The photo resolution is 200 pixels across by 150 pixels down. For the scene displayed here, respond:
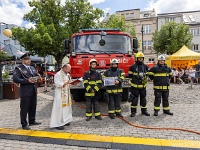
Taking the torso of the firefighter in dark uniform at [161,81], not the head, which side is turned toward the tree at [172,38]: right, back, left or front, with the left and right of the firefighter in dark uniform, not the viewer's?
back

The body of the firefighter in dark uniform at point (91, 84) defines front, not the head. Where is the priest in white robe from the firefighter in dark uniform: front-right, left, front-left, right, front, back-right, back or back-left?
front-right

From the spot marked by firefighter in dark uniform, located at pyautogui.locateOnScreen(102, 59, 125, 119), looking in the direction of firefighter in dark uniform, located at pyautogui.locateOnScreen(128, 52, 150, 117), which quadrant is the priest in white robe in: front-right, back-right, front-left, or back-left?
back-right

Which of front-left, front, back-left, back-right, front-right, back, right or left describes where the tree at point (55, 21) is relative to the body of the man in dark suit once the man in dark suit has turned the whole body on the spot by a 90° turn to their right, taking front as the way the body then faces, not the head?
back-right

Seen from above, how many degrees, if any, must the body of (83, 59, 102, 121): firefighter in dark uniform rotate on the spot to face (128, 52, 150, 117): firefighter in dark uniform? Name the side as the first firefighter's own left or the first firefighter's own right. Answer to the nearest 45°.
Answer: approximately 90° to the first firefighter's own left

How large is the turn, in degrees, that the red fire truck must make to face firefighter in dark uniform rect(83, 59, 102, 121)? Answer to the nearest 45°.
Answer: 0° — it already faces them

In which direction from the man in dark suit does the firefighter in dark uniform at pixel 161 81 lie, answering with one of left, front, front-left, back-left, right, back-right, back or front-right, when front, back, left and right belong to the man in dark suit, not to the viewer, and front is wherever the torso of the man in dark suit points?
front-left

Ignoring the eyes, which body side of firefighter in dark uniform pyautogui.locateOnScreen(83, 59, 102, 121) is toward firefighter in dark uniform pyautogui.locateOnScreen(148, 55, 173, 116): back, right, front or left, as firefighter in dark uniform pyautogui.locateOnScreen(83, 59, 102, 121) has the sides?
left

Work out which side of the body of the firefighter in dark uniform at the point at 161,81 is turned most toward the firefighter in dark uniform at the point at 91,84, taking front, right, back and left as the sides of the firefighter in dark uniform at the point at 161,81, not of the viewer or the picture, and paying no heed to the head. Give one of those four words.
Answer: right

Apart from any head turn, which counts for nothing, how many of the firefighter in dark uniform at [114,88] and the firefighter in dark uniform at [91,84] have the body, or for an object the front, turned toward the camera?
2

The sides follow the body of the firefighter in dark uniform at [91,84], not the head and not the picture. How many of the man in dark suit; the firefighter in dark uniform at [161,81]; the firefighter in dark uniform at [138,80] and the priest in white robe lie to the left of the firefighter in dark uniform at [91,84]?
2

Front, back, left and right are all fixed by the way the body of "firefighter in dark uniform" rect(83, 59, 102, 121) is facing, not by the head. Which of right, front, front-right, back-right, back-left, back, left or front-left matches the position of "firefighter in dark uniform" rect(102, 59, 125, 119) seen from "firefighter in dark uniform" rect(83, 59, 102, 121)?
left
